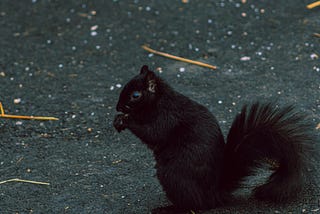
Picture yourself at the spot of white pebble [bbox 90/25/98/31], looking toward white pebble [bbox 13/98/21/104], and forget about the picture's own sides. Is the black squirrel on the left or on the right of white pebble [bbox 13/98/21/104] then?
left

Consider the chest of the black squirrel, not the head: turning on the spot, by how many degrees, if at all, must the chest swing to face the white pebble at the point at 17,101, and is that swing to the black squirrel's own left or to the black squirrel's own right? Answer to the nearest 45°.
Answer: approximately 45° to the black squirrel's own right

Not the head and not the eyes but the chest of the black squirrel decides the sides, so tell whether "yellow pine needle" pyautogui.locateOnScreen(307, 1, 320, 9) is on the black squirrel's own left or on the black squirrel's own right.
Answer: on the black squirrel's own right

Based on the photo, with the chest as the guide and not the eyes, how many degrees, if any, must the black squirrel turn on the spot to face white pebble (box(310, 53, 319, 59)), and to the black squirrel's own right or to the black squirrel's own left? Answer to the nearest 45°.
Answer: approximately 90° to the black squirrel's own right

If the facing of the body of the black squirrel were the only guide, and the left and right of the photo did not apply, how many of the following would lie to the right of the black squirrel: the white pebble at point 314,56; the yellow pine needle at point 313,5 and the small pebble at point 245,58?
3

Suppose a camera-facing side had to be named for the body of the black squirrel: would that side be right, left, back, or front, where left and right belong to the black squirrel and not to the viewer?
left

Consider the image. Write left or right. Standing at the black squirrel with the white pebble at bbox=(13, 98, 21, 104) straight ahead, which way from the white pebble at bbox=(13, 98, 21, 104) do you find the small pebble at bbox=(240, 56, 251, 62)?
right

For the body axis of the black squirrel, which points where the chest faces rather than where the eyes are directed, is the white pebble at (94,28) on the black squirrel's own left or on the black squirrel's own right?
on the black squirrel's own right

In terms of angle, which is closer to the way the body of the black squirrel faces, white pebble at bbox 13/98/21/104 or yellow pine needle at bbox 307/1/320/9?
the white pebble

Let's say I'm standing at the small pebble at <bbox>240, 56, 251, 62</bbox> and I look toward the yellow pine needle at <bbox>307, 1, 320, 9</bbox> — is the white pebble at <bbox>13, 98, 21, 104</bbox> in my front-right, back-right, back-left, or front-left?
back-left

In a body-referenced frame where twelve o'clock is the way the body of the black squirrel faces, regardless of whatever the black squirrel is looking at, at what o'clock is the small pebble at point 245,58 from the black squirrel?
The small pebble is roughly at 3 o'clock from the black squirrel.

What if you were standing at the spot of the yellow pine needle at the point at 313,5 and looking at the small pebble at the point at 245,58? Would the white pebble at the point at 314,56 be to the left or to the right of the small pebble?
left

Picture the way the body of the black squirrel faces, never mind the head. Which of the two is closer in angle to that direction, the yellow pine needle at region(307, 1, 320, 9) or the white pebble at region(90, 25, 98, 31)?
the white pebble
